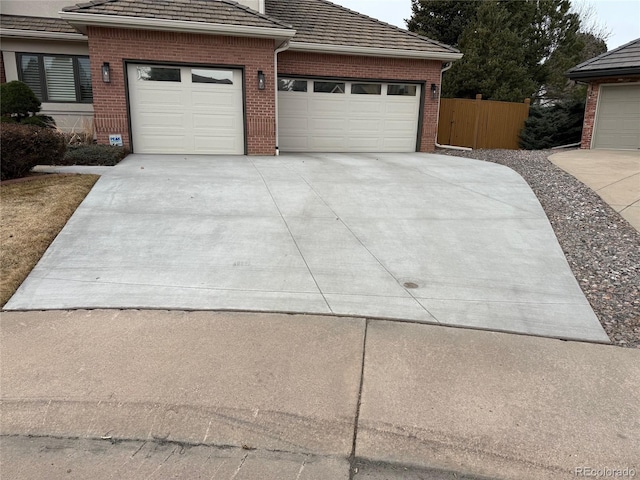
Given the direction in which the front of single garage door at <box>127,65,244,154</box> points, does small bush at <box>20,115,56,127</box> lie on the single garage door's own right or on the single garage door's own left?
on the single garage door's own right

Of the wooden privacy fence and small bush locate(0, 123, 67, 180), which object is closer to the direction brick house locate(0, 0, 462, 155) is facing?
the small bush

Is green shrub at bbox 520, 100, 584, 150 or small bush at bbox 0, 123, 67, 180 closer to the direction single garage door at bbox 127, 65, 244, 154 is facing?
the small bush

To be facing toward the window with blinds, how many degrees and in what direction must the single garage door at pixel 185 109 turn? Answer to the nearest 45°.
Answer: approximately 135° to its right

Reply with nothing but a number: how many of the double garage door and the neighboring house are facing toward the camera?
2

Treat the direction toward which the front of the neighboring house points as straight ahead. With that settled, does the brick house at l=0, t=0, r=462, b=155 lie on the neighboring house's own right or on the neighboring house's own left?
on the neighboring house's own right

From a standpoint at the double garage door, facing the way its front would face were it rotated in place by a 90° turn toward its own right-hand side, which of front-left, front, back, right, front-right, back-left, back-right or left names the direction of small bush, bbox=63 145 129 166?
front-left

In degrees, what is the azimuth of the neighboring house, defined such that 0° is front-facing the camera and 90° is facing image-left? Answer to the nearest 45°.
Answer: approximately 0°

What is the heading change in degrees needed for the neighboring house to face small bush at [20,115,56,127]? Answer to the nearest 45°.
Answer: approximately 45° to its right

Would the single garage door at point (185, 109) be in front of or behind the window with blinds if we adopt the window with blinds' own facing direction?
in front

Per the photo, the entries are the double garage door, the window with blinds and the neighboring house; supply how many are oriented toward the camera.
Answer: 3

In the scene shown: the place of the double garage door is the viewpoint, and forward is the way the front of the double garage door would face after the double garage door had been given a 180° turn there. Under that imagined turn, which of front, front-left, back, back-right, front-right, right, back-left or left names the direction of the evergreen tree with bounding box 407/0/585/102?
front-right

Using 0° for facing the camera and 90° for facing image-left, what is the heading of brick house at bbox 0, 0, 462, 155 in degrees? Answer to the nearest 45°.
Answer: approximately 0°
